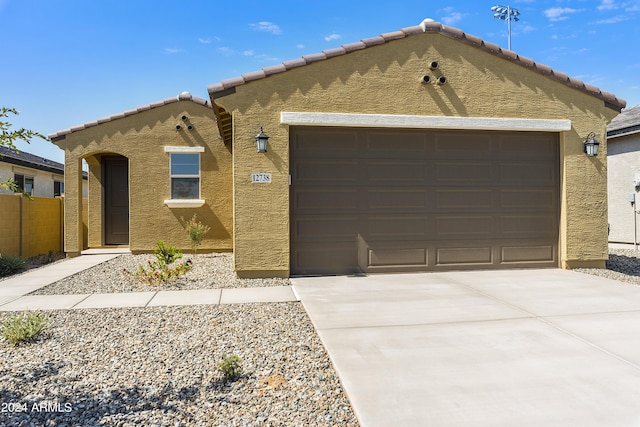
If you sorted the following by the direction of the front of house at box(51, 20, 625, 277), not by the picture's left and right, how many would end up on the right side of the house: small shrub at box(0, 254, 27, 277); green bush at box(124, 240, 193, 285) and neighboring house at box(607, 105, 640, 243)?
2

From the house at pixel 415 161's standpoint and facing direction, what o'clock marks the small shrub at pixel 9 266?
The small shrub is roughly at 3 o'clock from the house.

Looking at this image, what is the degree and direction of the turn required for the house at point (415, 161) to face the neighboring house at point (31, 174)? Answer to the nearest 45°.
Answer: approximately 135° to its right

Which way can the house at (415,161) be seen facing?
toward the camera

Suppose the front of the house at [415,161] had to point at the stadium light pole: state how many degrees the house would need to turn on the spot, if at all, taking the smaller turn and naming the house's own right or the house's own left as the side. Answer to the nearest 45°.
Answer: approximately 135° to the house's own left

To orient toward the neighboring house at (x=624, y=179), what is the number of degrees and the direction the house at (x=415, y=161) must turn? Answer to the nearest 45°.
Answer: approximately 135° to its left

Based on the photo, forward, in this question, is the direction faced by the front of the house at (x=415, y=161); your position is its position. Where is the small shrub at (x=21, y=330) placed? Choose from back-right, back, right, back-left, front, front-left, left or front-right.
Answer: front-right

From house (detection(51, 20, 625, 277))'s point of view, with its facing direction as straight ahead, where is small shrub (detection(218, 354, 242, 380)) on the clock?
The small shrub is roughly at 1 o'clock from the house.

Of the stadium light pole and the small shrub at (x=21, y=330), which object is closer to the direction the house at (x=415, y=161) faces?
the small shrub

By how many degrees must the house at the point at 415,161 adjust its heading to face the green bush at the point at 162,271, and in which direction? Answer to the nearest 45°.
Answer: approximately 90° to its right
